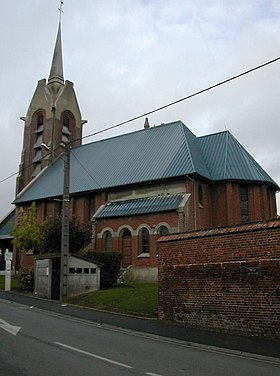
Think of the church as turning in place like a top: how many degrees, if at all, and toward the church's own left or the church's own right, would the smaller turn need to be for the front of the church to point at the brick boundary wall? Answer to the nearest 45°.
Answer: approximately 135° to the church's own left

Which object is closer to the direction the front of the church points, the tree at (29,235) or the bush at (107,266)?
the tree

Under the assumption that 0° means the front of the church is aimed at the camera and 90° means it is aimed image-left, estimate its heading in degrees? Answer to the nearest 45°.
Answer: approximately 135°

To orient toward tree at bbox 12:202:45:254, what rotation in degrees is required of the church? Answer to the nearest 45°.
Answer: approximately 45° to its left

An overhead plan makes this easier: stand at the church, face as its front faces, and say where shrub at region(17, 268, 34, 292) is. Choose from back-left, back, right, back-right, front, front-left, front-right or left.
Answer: left

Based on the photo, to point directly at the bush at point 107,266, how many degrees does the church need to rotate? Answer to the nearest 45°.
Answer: approximately 90° to its left

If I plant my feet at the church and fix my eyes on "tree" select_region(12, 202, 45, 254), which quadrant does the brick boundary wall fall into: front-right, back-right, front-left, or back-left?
back-left

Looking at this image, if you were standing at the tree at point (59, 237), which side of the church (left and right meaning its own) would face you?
left
